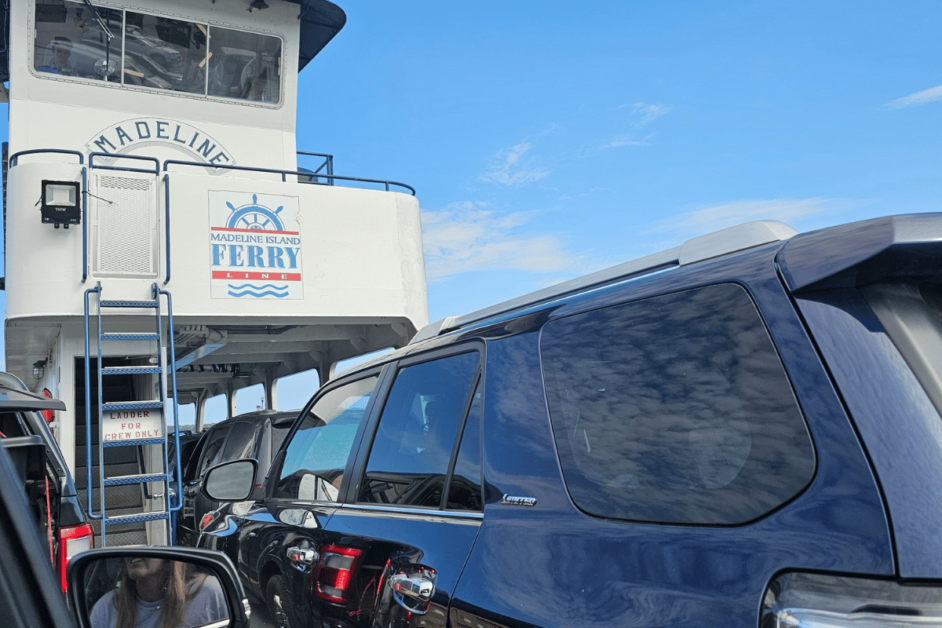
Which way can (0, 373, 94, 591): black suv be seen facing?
away from the camera

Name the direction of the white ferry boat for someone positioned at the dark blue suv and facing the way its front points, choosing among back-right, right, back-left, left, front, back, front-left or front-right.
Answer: front

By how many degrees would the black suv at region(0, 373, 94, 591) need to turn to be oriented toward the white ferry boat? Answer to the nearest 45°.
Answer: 0° — it already faces it

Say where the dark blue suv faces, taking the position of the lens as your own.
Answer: facing away from the viewer and to the left of the viewer

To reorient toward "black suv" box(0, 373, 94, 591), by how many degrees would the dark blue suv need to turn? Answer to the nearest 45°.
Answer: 0° — it already faces it

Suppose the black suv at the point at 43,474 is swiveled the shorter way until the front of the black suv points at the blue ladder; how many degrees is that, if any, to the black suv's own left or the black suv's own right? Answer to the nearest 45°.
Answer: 0° — it already faces it

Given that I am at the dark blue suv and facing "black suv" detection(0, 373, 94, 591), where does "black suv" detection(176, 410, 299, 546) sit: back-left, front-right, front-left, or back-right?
front-right

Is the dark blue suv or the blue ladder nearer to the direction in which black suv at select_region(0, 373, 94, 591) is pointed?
the blue ladder
